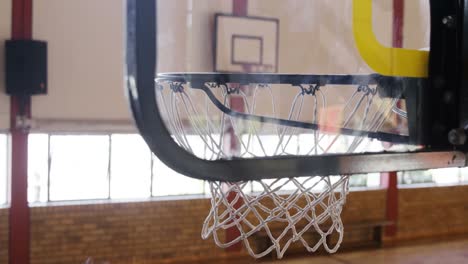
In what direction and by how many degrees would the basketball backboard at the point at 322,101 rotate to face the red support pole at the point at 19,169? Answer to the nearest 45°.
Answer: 0° — it already faces it

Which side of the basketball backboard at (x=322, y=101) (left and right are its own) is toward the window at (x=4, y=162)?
front

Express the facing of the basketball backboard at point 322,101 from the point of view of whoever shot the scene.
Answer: facing away from the viewer and to the left of the viewer
